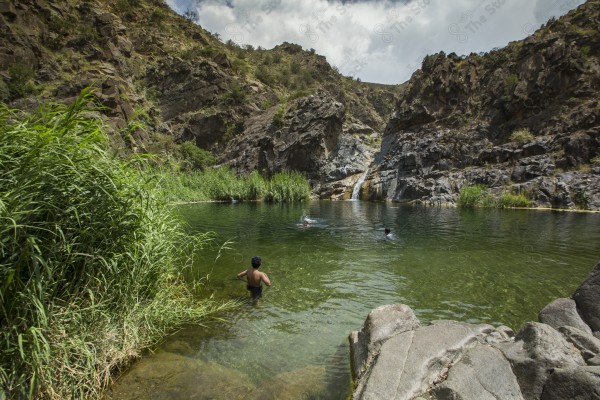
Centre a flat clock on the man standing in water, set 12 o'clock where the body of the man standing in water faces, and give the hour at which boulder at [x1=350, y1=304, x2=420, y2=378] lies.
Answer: The boulder is roughly at 5 o'clock from the man standing in water.

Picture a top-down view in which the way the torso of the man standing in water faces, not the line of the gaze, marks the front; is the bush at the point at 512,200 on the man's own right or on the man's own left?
on the man's own right

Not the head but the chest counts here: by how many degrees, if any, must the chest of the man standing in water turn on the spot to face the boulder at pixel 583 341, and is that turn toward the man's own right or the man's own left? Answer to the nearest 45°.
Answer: approximately 135° to the man's own right

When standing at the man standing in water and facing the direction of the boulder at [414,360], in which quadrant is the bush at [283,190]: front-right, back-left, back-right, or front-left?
back-left

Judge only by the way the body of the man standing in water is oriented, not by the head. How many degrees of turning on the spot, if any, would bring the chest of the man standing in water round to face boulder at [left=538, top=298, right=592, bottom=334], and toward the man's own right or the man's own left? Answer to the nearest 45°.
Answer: approximately 135° to the man's own right

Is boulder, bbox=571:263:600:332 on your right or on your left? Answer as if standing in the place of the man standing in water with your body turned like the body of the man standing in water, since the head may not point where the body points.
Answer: on your right

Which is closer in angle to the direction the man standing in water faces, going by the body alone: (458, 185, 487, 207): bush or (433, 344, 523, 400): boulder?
the bush

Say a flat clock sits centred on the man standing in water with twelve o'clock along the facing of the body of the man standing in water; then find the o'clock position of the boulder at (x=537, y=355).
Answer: The boulder is roughly at 5 o'clock from the man standing in water.

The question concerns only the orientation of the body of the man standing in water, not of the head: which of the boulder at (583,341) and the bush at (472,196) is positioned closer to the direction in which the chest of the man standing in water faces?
the bush

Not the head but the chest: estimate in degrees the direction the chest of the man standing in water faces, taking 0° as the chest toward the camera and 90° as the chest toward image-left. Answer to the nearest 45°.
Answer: approximately 180°

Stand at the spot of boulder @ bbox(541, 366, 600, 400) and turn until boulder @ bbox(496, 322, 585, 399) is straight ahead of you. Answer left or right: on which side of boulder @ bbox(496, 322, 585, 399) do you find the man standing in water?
left
